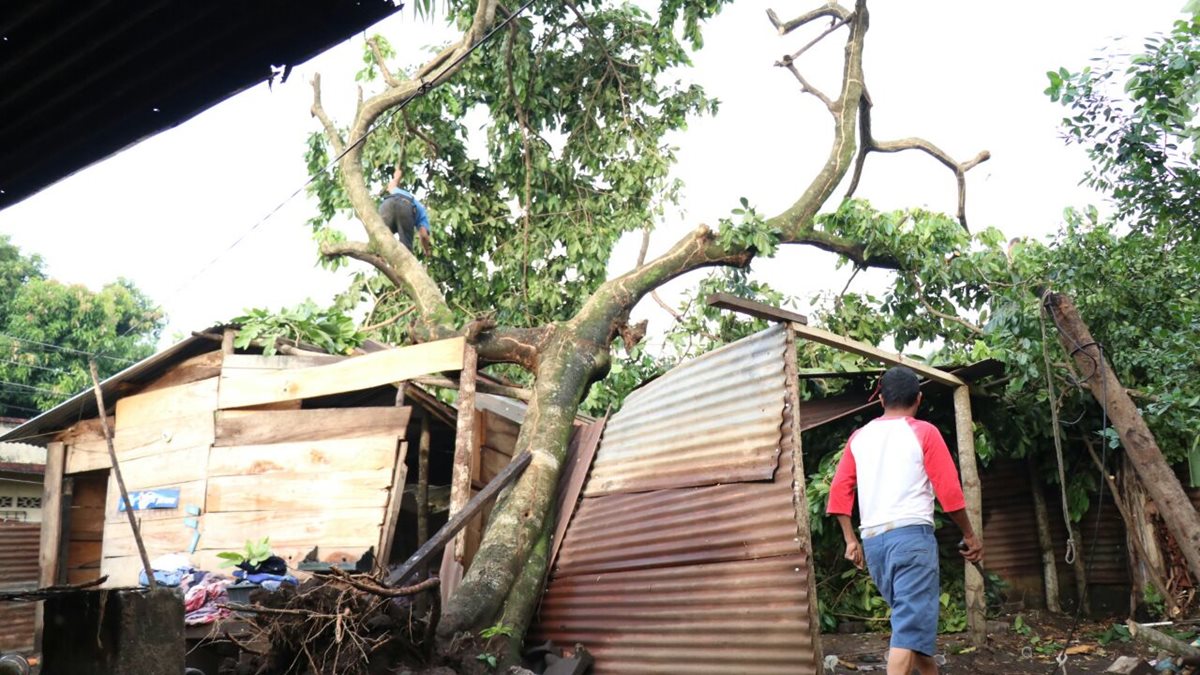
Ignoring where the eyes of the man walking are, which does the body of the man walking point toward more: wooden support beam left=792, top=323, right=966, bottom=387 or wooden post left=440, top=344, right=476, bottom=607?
the wooden support beam

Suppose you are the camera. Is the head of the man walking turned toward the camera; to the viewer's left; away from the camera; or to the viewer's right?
away from the camera

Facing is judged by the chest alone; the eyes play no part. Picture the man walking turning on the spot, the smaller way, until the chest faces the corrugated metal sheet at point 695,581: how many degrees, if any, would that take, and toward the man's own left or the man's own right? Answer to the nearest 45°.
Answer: approximately 45° to the man's own left

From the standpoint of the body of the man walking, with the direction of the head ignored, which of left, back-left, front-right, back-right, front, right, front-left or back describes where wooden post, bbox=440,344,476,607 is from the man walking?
front-left

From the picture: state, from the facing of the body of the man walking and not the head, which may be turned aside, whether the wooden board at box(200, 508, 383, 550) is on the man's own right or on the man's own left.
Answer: on the man's own left

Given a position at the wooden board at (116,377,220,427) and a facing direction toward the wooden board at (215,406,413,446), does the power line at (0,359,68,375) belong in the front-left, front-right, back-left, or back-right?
back-left

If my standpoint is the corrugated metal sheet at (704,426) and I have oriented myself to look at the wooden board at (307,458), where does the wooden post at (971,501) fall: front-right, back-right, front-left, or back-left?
back-right

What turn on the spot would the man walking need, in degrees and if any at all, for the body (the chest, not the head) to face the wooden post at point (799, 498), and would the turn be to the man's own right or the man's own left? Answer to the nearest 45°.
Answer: approximately 45° to the man's own left

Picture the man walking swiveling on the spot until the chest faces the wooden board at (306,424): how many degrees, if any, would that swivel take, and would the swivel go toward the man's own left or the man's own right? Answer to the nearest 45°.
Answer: approximately 45° to the man's own left

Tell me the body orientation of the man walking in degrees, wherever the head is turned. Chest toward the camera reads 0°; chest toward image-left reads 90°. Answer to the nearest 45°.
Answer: approximately 180°

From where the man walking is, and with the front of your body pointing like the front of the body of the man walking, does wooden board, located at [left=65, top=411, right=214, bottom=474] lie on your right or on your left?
on your left

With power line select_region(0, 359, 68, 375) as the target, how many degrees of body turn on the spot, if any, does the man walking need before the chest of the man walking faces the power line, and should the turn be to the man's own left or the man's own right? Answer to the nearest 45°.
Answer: approximately 45° to the man's own left

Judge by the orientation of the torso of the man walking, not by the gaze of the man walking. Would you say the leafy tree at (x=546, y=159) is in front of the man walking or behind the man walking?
in front
